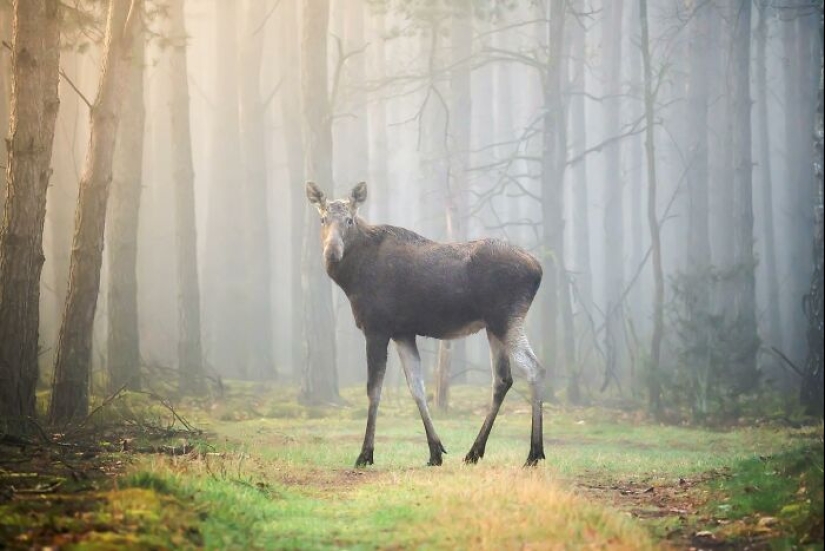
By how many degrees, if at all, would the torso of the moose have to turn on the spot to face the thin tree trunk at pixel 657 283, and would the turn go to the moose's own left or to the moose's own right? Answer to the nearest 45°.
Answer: approximately 135° to the moose's own right

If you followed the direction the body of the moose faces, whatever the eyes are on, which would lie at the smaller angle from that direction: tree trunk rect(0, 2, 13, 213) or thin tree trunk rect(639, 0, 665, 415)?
the tree trunk

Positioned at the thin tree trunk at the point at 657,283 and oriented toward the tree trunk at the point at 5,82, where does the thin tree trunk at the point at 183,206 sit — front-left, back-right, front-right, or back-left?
front-right

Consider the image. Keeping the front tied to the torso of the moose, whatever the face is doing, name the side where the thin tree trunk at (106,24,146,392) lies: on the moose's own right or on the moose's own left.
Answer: on the moose's own right

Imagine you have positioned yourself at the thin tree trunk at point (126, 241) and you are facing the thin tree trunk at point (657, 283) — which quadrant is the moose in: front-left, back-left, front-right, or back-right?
front-right

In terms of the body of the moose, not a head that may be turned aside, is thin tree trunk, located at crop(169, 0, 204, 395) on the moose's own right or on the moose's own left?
on the moose's own right

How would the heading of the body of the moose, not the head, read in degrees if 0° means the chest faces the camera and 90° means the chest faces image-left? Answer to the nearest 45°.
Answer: approximately 90°

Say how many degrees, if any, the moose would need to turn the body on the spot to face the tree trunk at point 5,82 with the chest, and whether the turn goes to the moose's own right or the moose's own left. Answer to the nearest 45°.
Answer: approximately 45° to the moose's own right
